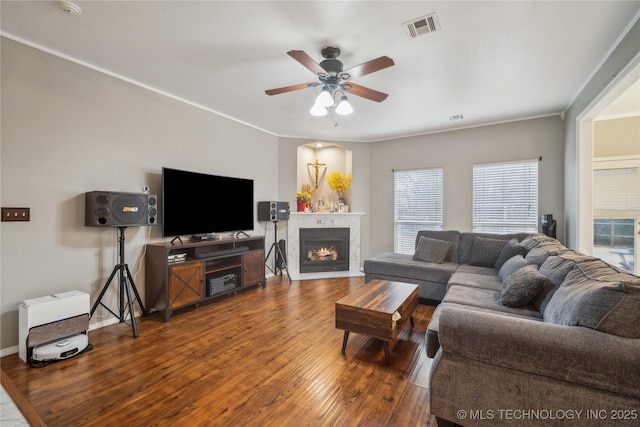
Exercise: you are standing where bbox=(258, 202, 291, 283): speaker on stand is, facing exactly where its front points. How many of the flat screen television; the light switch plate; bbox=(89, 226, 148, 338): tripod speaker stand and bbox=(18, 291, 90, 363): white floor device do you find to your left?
0

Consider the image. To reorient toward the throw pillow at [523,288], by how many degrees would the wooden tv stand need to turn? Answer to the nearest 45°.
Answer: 0° — it already faces it

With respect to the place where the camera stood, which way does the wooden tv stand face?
facing the viewer and to the right of the viewer

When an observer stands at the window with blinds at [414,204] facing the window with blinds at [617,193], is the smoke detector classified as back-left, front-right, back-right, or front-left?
back-right

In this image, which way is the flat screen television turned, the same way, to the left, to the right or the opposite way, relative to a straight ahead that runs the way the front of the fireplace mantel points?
to the left

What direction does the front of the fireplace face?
toward the camera

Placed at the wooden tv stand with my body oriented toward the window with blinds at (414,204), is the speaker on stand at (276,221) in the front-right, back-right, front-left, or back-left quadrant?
front-left

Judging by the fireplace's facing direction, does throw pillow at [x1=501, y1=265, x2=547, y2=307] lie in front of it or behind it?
in front

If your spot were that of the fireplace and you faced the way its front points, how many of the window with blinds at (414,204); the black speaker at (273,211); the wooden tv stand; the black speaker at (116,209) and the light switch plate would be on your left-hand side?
1

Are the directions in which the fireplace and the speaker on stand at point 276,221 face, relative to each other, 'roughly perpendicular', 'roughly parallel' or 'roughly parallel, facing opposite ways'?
roughly parallel

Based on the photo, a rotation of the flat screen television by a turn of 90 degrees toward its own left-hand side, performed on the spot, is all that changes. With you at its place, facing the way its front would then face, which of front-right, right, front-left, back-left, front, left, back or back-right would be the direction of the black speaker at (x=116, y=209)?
back

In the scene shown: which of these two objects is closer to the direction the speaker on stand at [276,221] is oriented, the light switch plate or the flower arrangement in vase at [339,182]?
the light switch plate

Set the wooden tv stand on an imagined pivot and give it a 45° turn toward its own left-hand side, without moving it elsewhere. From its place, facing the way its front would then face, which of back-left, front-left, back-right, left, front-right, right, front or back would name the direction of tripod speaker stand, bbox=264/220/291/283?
front-left

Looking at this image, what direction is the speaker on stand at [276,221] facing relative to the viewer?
toward the camera

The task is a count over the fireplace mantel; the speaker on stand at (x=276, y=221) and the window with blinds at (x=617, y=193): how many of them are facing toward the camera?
3

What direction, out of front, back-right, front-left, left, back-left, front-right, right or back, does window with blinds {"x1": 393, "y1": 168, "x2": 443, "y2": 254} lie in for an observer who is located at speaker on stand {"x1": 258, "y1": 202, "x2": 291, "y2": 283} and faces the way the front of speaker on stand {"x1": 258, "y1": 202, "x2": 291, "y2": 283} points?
left

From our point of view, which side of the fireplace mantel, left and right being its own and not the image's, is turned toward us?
front

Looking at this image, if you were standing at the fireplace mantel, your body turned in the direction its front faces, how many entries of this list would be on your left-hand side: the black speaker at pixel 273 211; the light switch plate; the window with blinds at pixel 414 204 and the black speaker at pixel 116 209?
1
